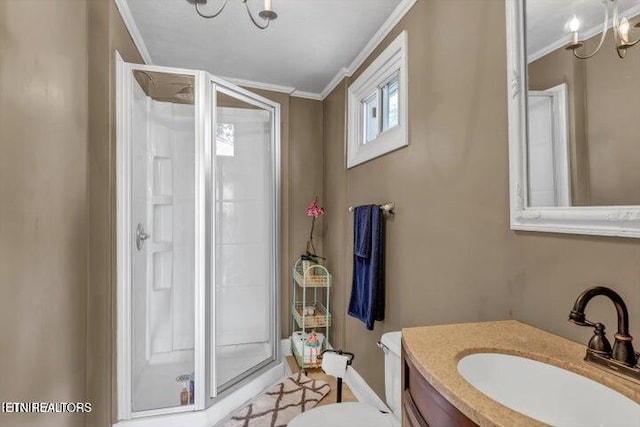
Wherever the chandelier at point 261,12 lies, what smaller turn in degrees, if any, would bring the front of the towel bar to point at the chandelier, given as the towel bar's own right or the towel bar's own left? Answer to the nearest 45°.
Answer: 0° — it already faces it

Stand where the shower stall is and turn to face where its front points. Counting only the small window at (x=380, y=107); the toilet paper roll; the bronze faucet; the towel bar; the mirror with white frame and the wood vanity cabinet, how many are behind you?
0

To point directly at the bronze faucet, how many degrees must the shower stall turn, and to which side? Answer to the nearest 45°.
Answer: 0° — it already faces it

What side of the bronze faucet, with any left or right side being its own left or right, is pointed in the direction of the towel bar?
right

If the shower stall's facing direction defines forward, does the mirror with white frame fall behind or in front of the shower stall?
in front

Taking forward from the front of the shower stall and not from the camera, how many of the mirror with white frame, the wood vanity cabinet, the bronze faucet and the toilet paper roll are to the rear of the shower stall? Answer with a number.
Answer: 0

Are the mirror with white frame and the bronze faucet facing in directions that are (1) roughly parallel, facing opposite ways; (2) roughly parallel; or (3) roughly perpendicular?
roughly parallel

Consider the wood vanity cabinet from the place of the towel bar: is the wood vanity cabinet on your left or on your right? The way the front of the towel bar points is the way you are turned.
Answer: on your left

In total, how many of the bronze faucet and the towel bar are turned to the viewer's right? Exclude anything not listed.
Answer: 0

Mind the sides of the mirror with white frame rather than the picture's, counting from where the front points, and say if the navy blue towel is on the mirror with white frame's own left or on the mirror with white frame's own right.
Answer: on the mirror with white frame's own right

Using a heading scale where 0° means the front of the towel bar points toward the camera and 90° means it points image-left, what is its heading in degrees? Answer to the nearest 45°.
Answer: approximately 45°

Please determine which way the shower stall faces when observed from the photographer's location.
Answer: facing the viewer and to the right of the viewer

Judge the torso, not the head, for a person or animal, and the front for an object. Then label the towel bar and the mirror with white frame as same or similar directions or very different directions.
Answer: same or similar directions

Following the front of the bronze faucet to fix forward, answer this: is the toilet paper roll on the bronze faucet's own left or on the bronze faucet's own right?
on the bronze faucet's own right

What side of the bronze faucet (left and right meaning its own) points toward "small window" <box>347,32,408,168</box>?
right
